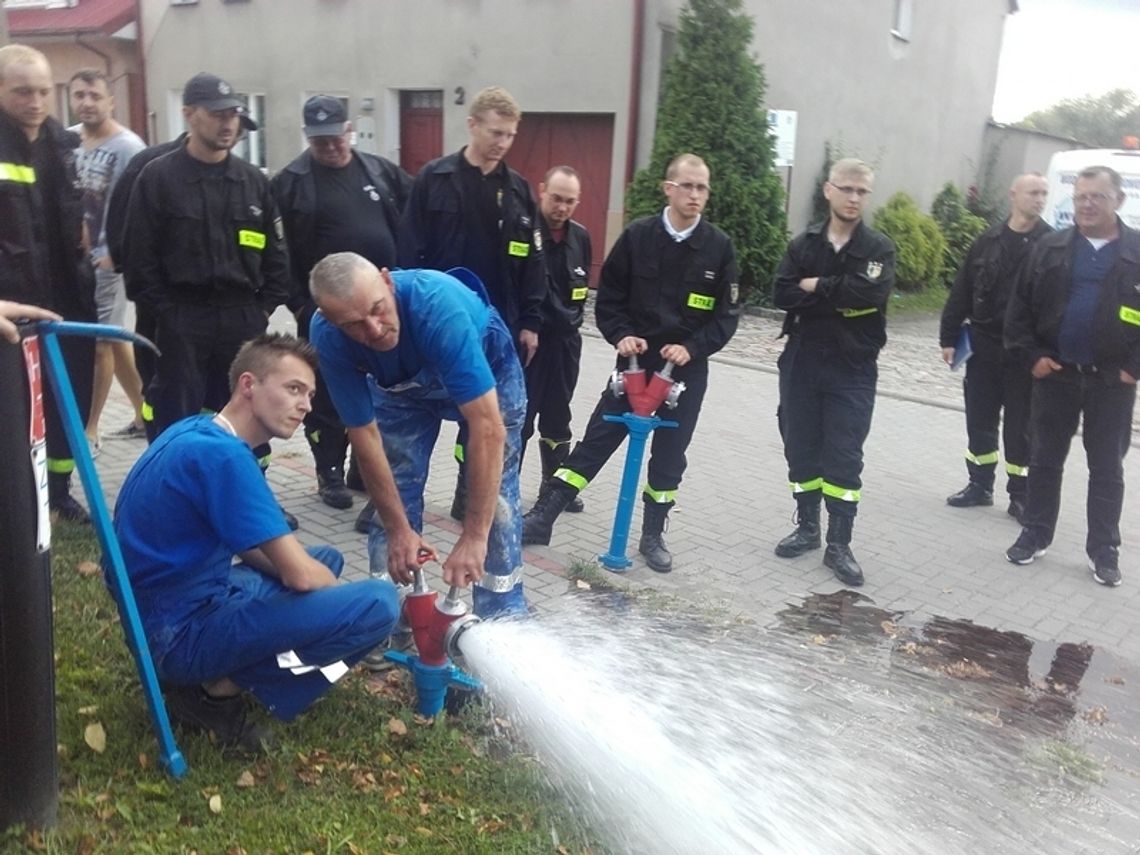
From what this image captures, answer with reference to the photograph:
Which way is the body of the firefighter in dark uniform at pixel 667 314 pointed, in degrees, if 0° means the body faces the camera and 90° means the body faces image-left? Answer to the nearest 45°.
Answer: approximately 0°

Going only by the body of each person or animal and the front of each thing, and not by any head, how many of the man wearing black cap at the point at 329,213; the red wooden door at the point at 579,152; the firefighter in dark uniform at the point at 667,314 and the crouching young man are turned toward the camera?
3

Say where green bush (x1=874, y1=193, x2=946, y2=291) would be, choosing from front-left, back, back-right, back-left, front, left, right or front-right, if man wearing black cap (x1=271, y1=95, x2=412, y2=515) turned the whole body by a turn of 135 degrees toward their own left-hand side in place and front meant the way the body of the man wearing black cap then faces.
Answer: front

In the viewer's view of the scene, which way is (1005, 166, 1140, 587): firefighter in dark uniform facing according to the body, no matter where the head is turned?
toward the camera

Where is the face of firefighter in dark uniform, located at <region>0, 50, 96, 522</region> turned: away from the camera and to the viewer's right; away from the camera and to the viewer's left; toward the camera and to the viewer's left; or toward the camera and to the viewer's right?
toward the camera and to the viewer's right

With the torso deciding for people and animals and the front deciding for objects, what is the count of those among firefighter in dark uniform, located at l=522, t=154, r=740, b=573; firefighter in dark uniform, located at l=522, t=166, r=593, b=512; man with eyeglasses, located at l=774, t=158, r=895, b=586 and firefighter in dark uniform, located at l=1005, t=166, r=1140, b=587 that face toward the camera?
4

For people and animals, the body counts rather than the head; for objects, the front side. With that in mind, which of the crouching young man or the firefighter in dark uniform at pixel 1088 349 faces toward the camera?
the firefighter in dark uniform

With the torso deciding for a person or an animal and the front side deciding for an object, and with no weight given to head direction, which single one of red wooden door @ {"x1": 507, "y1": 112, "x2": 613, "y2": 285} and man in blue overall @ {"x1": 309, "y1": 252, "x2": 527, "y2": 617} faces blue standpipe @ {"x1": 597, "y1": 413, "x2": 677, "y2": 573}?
the red wooden door

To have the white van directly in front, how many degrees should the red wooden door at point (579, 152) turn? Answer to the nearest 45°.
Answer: approximately 45° to its left

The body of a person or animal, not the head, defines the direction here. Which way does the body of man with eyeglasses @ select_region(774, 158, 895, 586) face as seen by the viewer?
toward the camera

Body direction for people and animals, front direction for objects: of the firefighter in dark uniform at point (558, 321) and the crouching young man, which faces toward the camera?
the firefighter in dark uniform

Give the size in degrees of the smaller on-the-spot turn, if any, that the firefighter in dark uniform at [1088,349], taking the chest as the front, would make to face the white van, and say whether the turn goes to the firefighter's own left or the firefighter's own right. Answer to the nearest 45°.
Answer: approximately 180°

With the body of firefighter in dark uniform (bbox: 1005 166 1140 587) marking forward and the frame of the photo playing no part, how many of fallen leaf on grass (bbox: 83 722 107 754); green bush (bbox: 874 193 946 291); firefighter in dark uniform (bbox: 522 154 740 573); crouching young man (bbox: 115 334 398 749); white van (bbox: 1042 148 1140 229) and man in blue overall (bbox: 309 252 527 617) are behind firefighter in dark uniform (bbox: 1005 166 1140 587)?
2

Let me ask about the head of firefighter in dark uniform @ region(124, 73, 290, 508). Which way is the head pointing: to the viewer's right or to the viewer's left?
to the viewer's right
